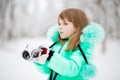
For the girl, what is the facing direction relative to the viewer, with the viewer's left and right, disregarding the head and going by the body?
facing the viewer and to the left of the viewer
